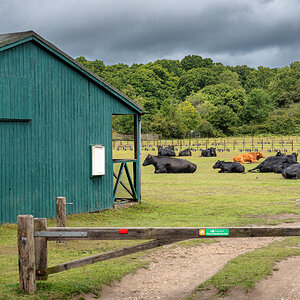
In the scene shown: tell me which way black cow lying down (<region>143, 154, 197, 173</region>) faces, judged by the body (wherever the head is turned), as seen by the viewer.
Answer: to the viewer's left

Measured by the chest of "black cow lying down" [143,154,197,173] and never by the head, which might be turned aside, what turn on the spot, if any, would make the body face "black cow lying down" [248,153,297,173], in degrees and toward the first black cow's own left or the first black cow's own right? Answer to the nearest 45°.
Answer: approximately 180°
